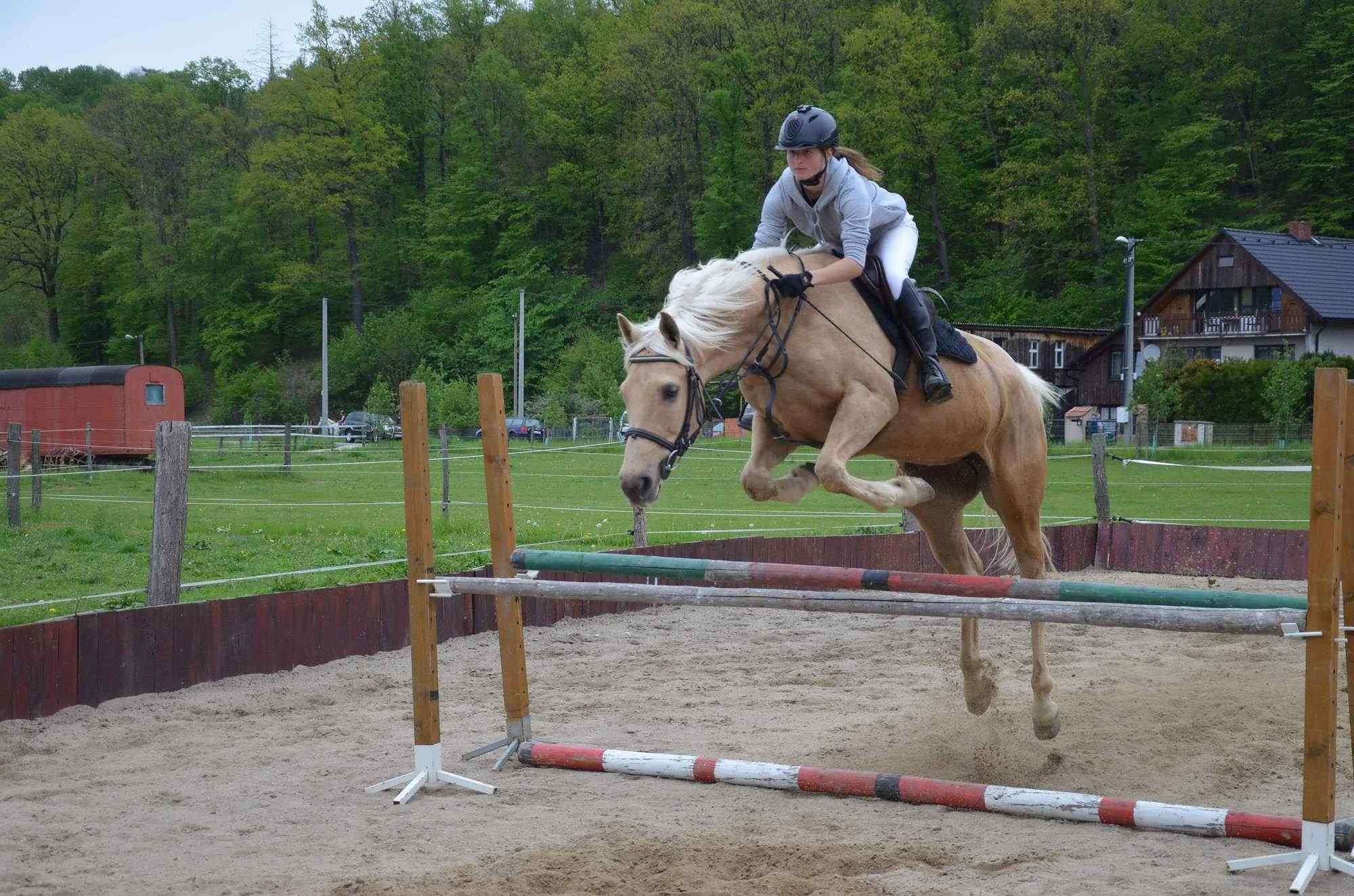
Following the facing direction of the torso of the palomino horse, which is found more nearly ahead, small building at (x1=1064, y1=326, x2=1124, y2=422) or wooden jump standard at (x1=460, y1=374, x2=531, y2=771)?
the wooden jump standard

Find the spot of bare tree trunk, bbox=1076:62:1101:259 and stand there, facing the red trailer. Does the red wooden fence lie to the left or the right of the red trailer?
left

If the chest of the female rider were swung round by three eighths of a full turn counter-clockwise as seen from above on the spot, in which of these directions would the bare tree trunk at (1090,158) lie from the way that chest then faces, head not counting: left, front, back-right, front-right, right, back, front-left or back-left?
left

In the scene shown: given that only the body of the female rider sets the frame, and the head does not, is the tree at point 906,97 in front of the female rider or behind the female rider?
behind

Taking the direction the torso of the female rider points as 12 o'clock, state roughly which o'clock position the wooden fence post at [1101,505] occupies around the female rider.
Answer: The wooden fence post is roughly at 5 o'clock from the female rider.

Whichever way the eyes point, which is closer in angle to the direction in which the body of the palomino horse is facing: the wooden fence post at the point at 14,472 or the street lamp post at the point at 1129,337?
the wooden fence post

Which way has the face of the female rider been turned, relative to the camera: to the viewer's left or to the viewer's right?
to the viewer's left

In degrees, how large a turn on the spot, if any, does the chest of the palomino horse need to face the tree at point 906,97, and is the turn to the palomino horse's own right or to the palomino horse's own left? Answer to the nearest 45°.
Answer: approximately 135° to the palomino horse's own right

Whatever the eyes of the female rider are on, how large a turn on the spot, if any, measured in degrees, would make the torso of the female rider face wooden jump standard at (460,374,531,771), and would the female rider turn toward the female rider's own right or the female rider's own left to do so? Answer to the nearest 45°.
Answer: approximately 45° to the female rider's own right

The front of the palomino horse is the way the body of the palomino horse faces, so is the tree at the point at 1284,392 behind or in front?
behind

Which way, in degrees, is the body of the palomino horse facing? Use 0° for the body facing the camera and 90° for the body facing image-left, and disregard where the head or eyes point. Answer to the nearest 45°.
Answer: approximately 45°

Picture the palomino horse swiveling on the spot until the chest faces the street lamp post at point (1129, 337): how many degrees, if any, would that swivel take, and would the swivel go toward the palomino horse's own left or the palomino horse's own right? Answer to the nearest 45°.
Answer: approximately 135° to the palomino horse's own right

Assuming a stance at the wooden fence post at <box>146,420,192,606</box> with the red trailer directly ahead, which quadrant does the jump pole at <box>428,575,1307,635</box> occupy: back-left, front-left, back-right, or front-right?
back-right

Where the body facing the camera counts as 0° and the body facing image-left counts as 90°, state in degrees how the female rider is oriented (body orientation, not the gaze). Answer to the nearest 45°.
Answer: approximately 45°
